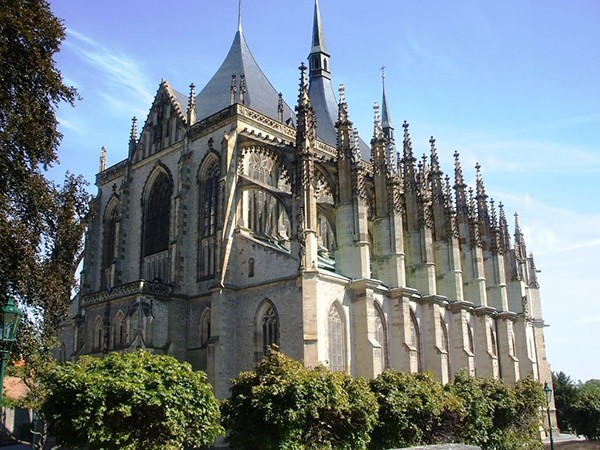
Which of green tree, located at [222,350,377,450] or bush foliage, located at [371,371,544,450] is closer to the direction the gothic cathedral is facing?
the green tree

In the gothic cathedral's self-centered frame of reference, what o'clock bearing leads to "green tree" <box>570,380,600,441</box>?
The green tree is roughly at 7 o'clock from the gothic cathedral.

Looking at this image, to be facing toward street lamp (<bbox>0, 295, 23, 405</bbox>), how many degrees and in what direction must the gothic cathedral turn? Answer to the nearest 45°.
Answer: approximately 45° to its left

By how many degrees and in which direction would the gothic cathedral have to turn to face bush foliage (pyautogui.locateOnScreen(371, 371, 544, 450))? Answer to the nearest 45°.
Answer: approximately 90° to its left

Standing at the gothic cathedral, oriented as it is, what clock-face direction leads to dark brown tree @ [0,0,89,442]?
The dark brown tree is roughly at 11 o'clock from the gothic cathedral.

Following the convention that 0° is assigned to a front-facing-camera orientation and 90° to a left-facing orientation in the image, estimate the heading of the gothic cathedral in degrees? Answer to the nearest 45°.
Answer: approximately 45°

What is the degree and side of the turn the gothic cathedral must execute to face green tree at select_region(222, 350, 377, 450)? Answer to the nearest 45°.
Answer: approximately 45° to its left

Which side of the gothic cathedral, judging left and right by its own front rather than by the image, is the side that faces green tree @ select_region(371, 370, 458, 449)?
left
